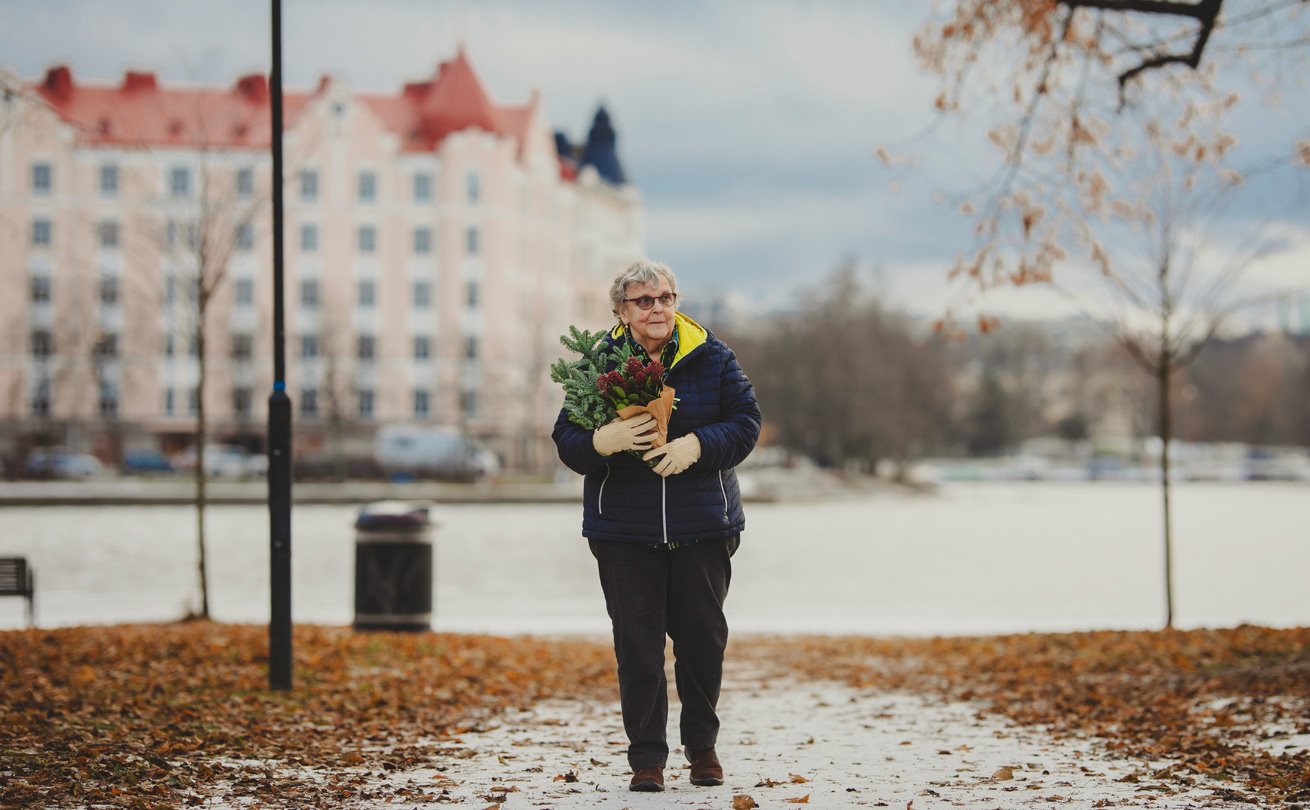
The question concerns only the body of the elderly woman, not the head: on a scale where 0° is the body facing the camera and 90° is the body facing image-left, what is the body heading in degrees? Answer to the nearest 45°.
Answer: approximately 0°

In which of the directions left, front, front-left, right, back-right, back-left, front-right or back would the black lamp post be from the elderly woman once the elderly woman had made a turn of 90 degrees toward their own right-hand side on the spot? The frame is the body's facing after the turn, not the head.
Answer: front-right

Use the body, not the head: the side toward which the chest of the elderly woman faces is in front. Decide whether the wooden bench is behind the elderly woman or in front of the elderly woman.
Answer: behind

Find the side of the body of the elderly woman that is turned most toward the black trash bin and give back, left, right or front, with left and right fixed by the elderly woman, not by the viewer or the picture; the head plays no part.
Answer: back

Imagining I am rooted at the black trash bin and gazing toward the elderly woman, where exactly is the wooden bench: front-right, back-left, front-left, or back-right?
back-right

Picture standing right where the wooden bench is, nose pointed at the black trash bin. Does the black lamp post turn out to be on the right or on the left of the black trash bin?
right

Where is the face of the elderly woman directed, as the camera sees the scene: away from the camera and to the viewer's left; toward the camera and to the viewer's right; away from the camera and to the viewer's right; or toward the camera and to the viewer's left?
toward the camera and to the viewer's right
